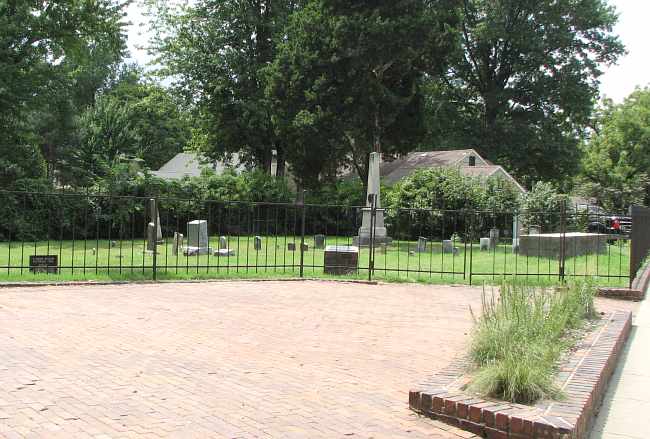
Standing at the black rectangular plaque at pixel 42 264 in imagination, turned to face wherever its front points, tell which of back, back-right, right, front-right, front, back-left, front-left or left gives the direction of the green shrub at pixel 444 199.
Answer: back-left

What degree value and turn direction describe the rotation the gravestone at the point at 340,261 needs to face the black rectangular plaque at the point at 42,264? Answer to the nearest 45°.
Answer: approximately 90° to its right

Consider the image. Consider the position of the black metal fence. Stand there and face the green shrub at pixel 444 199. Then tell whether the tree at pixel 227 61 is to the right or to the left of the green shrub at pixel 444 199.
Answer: left

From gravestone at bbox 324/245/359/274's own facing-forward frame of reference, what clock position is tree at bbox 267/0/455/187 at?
The tree is roughly at 6 o'clock from the gravestone.

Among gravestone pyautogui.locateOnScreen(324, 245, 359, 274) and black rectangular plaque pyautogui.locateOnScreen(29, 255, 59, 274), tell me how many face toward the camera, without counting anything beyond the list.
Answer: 2

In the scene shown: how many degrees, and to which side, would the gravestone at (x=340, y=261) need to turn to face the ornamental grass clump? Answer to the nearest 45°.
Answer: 0° — it already faces it

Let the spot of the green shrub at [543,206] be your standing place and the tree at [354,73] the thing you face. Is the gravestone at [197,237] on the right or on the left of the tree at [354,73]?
left

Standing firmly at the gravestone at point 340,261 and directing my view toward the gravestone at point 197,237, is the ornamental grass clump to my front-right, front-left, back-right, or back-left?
back-left

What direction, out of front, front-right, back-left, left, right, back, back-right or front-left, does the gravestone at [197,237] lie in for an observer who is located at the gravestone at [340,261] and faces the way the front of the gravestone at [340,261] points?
back-right

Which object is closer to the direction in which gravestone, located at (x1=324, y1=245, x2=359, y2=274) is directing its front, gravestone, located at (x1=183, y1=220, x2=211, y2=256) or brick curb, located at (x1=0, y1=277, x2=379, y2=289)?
the brick curb
